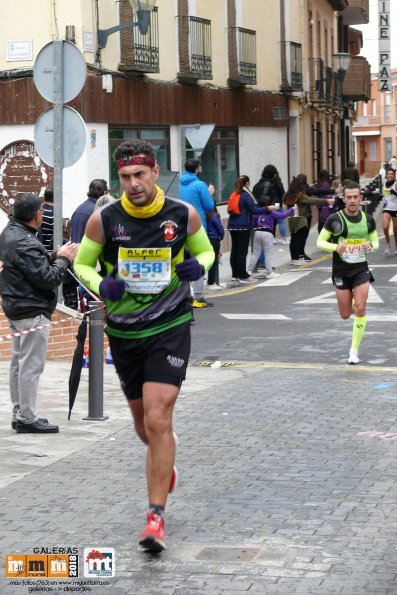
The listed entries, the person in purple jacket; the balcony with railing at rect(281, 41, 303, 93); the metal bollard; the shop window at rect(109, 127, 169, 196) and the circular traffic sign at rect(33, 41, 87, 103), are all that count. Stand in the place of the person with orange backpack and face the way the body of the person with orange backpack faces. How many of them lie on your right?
2

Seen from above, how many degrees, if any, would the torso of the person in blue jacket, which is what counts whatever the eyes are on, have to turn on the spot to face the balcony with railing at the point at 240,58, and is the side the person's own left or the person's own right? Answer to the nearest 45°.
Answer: approximately 45° to the person's own left

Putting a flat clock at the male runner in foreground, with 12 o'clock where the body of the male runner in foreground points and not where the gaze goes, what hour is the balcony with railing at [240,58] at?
The balcony with railing is roughly at 6 o'clock from the male runner in foreground.

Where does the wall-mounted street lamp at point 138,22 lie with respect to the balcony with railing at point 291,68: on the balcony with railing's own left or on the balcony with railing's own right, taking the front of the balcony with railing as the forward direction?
on the balcony with railing's own right

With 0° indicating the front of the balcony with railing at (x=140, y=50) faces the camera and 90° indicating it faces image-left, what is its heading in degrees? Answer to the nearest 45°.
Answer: approximately 315°

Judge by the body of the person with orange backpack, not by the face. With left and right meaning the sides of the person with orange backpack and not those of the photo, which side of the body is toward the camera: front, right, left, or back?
right

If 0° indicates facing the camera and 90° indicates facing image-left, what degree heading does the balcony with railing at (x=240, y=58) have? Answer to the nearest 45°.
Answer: approximately 315°

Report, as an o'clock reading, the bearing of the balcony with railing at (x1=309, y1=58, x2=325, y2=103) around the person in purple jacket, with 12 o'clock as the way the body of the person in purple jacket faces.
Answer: The balcony with railing is roughly at 9 o'clock from the person in purple jacket.

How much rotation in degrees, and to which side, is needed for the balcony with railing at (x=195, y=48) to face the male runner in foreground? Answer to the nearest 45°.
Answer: approximately 45° to its right

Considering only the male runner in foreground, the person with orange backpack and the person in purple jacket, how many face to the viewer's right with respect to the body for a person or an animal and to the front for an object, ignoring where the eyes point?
2
